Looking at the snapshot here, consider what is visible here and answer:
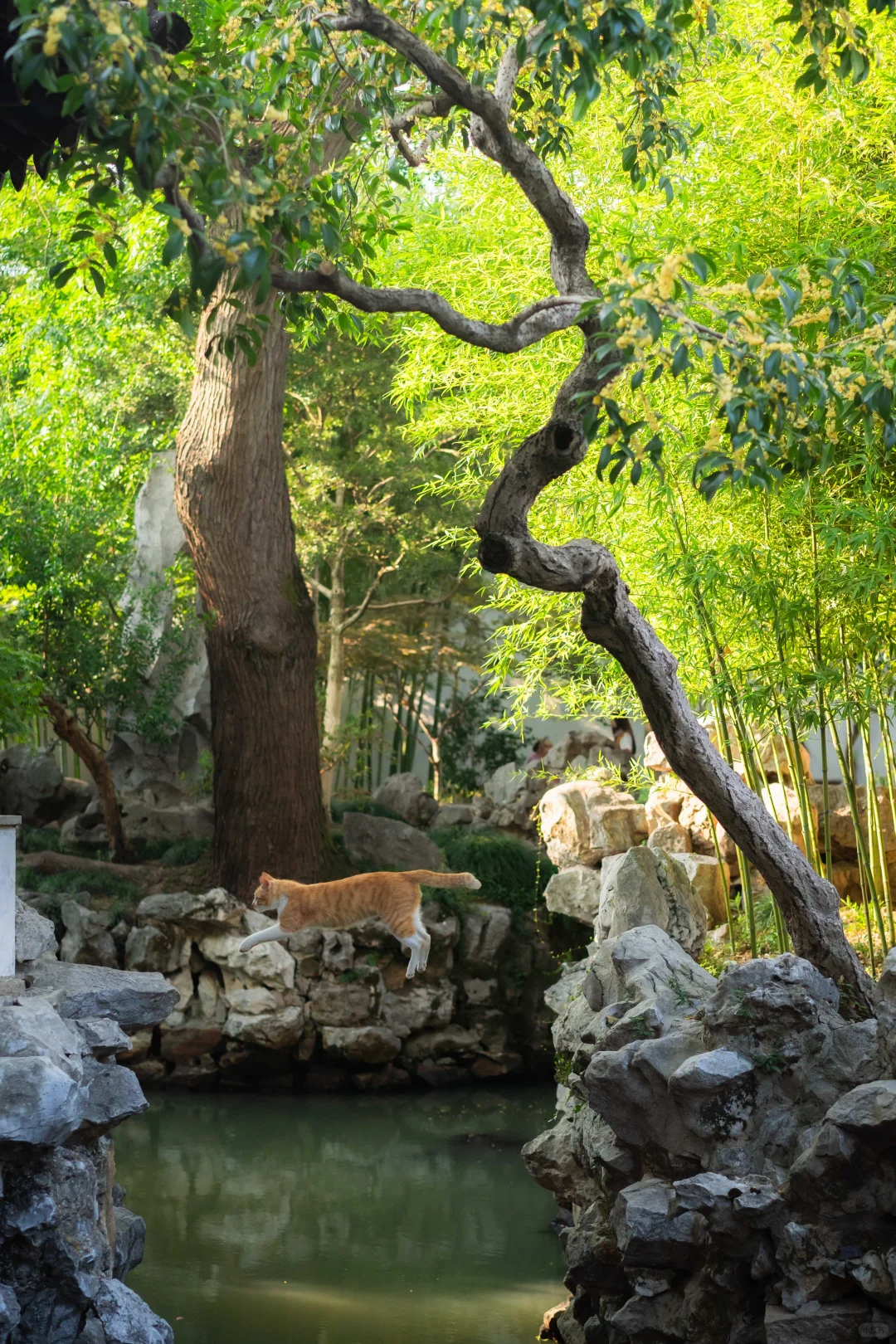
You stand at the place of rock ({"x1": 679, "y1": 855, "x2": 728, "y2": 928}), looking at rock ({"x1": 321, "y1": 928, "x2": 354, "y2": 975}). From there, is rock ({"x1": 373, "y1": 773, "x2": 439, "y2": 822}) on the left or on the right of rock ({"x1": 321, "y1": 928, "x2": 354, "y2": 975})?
right

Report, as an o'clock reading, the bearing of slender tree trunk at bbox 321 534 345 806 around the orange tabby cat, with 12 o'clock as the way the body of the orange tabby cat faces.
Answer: The slender tree trunk is roughly at 3 o'clock from the orange tabby cat.

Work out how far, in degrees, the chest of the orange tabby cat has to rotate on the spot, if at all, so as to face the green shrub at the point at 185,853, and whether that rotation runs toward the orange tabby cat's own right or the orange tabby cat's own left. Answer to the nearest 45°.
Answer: approximately 90° to the orange tabby cat's own right

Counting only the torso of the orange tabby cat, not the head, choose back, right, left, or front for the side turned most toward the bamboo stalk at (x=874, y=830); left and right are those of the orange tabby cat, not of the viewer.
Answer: back

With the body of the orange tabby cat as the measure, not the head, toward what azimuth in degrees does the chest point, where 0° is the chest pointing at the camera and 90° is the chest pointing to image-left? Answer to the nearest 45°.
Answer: approximately 90°

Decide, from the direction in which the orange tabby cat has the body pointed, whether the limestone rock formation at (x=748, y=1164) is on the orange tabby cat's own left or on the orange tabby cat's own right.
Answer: on the orange tabby cat's own left

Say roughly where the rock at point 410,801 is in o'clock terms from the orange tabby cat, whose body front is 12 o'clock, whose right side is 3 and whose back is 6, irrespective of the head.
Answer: The rock is roughly at 3 o'clock from the orange tabby cat.
